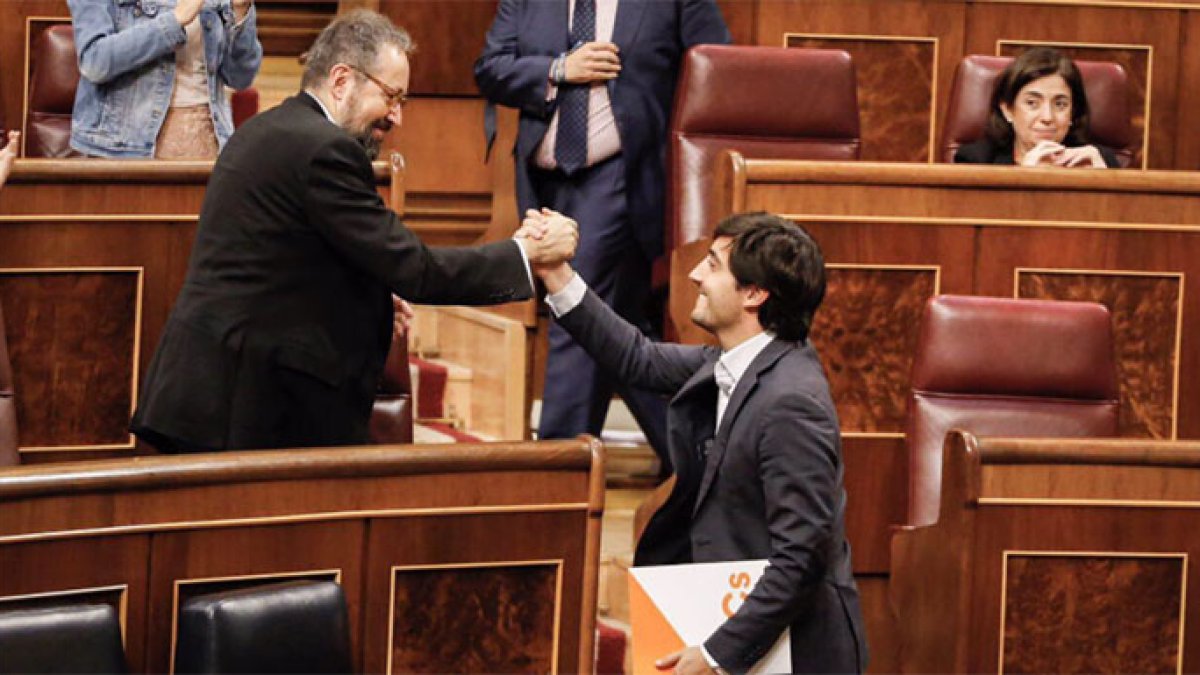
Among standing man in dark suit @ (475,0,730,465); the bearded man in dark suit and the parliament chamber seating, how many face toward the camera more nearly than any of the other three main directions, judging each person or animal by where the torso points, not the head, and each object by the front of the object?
2

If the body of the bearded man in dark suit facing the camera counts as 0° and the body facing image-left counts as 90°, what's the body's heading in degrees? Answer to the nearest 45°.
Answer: approximately 270°

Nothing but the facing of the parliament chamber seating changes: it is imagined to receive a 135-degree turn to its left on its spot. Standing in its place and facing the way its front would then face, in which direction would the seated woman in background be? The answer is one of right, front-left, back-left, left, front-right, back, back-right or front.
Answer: front

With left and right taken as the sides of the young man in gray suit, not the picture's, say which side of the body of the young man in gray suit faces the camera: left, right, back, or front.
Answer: left

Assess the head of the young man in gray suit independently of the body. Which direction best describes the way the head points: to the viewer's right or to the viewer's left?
to the viewer's left

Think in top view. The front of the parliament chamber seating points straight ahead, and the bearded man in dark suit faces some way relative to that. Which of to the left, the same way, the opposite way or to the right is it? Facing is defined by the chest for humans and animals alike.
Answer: to the left

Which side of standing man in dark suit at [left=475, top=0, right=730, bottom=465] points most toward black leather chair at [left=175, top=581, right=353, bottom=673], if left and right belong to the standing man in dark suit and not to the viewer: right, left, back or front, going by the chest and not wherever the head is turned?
front
